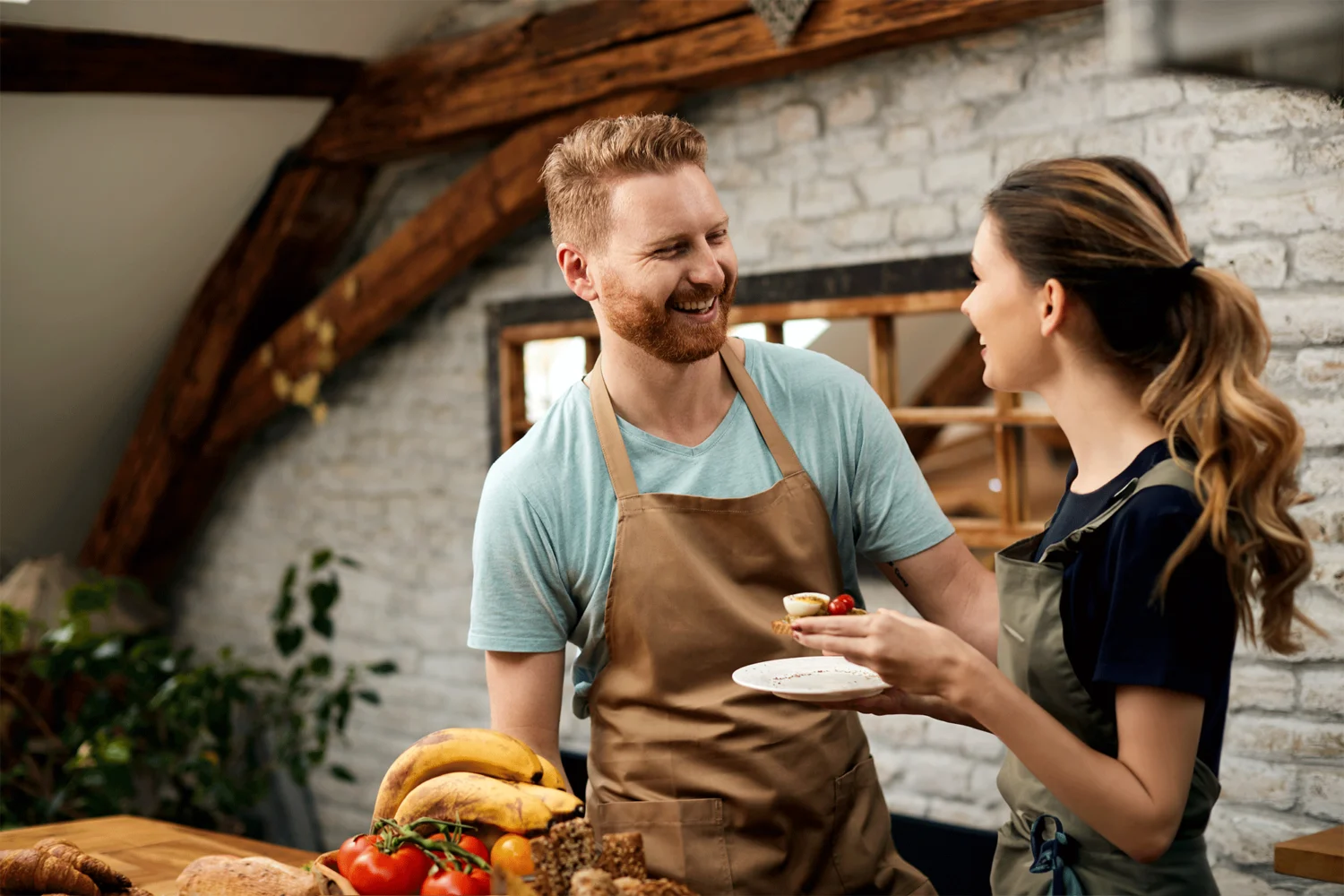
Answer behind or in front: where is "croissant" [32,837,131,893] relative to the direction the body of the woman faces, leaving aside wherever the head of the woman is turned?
in front

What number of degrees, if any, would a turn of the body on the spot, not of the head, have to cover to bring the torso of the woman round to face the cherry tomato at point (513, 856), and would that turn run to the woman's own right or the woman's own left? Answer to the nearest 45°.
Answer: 0° — they already face it

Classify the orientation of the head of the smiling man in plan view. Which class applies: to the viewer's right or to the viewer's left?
to the viewer's right

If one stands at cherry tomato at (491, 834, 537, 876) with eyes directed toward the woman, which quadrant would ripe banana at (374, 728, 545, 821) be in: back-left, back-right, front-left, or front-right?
back-left

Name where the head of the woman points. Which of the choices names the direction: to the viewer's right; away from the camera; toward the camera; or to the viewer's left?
to the viewer's left

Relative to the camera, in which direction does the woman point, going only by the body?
to the viewer's left

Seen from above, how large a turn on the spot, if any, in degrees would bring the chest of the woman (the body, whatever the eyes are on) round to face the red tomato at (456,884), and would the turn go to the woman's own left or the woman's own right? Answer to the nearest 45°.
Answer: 0° — they already face it

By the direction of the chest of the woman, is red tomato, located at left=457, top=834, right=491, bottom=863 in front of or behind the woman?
in front

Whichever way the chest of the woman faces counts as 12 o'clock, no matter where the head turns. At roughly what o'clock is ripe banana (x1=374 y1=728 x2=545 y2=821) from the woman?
The ripe banana is roughly at 12 o'clock from the woman.
